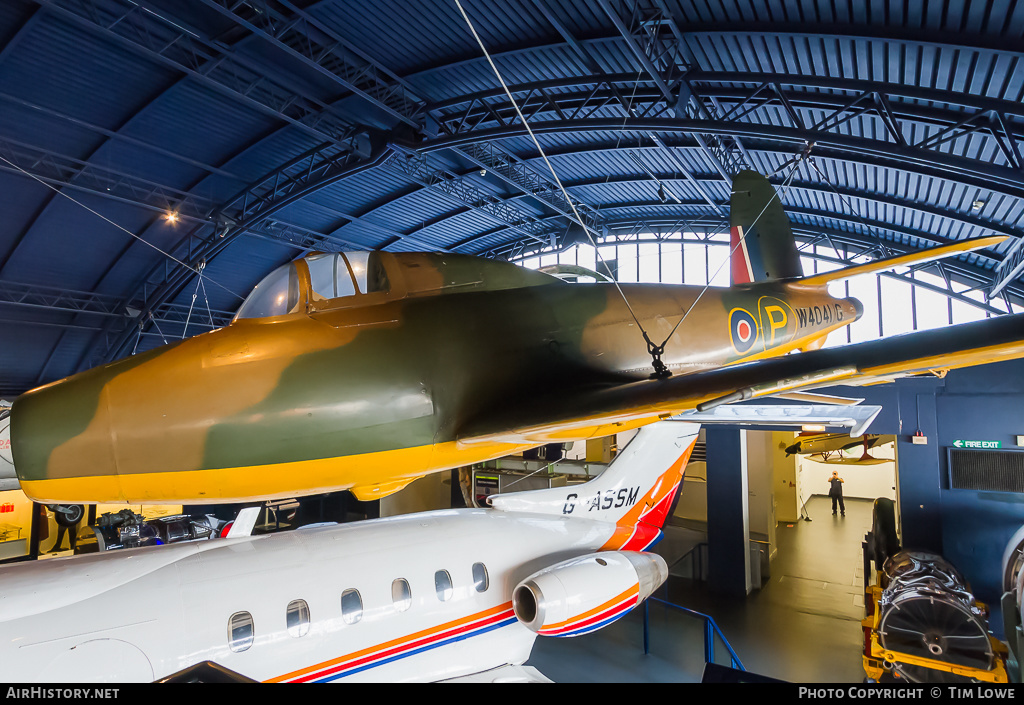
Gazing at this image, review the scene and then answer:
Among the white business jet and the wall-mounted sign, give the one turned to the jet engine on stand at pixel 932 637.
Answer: the wall-mounted sign

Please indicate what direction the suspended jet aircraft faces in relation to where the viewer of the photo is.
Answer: facing the viewer and to the left of the viewer

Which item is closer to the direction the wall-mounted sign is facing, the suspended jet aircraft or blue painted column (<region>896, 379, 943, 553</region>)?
the suspended jet aircraft

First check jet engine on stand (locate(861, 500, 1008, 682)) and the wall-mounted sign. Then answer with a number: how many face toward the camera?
2

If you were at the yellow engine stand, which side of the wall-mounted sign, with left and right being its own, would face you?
front

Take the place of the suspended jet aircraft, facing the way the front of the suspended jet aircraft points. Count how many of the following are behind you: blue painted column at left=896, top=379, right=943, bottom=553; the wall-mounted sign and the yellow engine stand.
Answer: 3

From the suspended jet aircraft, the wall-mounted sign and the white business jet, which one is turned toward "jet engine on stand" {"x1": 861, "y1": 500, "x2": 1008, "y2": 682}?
the wall-mounted sign

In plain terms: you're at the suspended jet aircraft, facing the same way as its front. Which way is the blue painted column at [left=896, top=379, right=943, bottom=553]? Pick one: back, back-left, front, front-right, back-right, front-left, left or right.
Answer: back

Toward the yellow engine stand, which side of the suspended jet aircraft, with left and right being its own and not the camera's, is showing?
back

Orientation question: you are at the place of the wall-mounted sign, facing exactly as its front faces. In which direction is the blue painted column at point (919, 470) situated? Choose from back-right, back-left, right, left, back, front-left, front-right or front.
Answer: right

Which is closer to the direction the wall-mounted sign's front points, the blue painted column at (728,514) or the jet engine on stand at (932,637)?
the jet engine on stand

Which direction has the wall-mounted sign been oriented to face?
toward the camera

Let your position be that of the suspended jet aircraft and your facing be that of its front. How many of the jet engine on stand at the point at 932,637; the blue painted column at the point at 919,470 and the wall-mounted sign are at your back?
3
